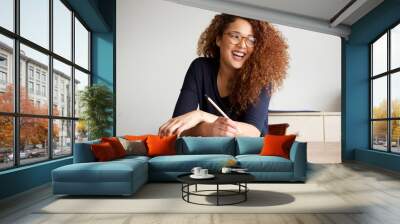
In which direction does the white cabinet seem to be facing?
toward the camera

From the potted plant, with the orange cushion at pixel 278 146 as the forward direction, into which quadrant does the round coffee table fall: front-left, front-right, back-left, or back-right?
front-right

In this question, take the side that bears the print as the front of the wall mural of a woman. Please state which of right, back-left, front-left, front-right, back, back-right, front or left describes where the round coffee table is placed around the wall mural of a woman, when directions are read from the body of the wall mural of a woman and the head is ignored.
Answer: front

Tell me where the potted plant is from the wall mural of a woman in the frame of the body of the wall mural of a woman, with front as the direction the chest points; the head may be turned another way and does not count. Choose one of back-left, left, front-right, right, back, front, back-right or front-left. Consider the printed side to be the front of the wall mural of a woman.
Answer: right
